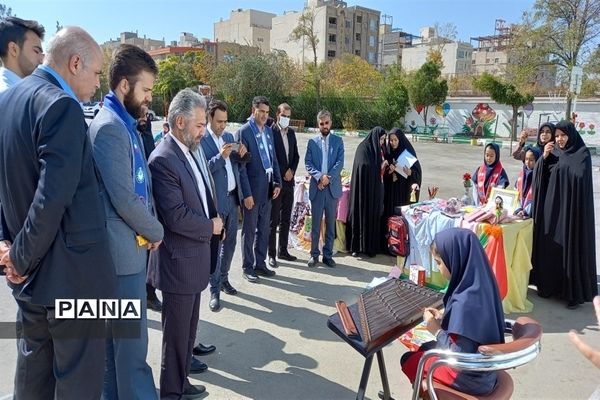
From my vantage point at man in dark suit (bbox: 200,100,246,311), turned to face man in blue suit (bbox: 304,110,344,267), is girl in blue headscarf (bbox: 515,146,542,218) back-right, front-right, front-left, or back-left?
front-right

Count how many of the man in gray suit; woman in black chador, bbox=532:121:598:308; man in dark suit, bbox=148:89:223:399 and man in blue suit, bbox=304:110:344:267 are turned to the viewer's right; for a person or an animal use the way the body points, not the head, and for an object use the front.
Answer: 2

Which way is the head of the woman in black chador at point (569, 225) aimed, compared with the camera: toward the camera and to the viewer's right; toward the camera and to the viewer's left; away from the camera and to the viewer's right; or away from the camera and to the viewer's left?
toward the camera and to the viewer's left

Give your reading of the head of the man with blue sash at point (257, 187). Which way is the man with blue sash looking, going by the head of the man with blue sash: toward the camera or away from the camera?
toward the camera

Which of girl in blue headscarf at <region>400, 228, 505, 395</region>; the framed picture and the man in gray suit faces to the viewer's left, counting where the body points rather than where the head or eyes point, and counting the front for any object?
the girl in blue headscarf

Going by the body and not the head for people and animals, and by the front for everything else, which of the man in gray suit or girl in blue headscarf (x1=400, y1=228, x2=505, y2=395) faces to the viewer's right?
the man in gray suit

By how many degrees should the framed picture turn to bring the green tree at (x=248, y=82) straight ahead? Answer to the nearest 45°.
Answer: approximately 135° to its right

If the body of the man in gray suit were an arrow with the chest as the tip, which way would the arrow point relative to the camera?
to the viewer's right

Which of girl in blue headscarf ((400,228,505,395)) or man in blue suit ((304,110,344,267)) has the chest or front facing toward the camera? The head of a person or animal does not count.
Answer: the man in blue suit

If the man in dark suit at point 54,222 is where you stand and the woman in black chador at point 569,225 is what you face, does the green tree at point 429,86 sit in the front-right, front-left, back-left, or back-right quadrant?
front-left

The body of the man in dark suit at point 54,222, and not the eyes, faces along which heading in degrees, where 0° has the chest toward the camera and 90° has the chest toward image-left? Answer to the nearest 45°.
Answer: approximately 225°

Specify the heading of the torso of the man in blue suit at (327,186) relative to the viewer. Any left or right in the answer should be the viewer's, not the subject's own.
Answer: facing the viewer

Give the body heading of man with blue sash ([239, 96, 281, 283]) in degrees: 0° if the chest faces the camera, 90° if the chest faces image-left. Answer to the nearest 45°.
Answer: approximately 315°

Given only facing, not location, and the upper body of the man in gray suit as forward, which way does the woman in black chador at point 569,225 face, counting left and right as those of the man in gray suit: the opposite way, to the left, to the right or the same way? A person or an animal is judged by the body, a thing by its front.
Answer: the opposite way

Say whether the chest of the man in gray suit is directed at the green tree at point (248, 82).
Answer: no

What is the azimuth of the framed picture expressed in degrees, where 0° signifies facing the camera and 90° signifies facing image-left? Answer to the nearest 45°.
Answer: approximately 0°

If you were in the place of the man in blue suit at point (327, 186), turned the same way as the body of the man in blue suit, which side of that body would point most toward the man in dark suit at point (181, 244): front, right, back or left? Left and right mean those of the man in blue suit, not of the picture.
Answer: front

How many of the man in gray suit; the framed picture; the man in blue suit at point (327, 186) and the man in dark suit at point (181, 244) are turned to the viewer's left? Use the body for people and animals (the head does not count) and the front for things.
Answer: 0

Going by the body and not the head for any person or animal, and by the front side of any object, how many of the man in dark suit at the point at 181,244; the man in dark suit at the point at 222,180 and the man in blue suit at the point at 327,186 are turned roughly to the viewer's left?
0

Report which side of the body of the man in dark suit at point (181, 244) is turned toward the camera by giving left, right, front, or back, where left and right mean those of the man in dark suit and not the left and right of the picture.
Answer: right
